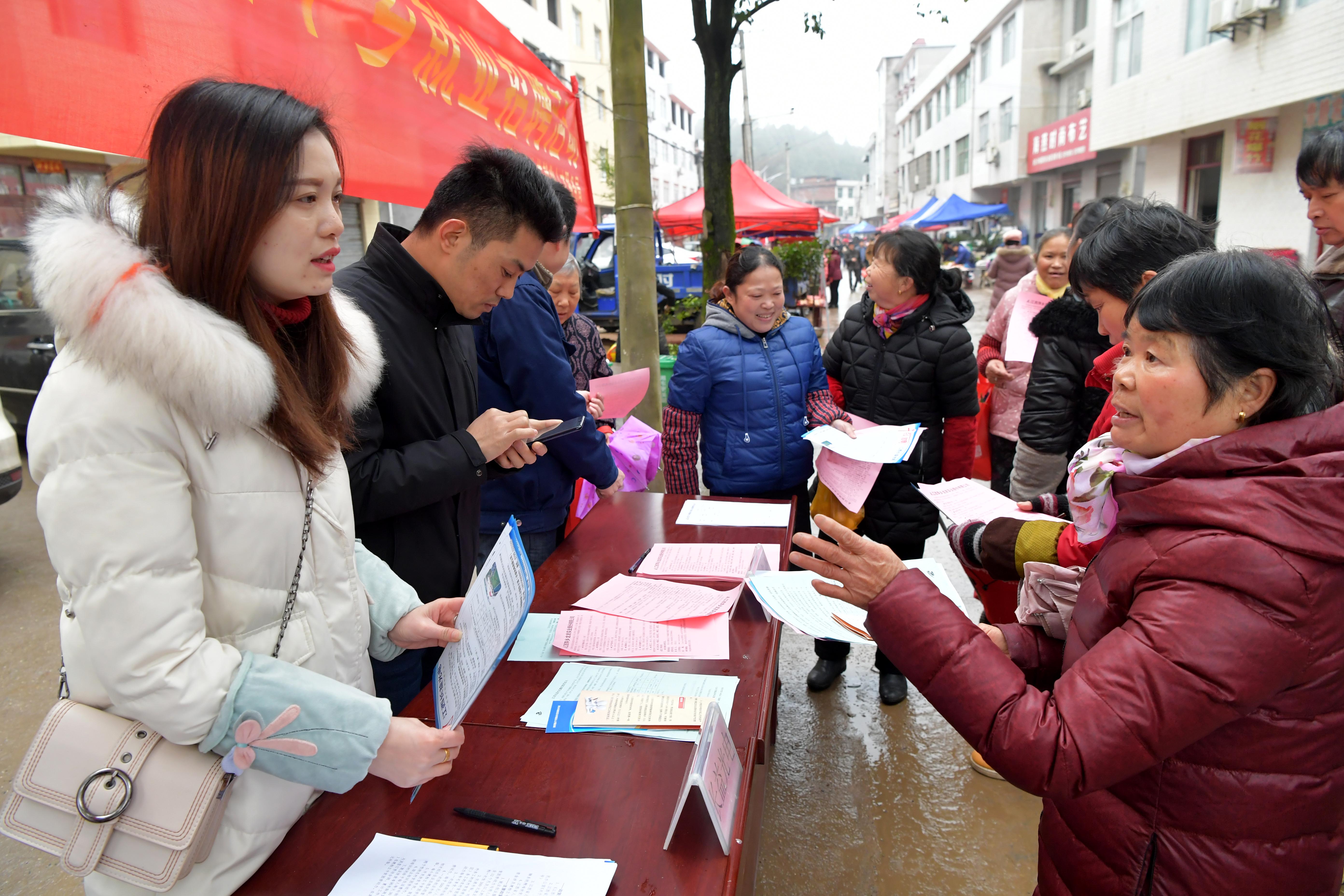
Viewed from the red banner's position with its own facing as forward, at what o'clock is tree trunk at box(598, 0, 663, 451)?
The tree trunk is roughly at 9 o'clock from the red banner.

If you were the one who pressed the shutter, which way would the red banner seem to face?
facing the viewer and to the right of the viewer

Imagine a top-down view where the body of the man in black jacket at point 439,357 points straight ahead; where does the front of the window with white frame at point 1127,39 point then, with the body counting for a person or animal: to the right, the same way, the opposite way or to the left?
the opposite way

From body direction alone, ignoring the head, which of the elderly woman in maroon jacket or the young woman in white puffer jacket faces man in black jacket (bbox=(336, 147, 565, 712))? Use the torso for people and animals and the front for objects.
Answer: the elderly woman in maroon jacket

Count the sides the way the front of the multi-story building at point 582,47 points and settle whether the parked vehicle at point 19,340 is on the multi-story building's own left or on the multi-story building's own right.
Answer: on the multi-story building's own right

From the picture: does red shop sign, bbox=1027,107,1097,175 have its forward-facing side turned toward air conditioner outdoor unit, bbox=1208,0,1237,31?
no

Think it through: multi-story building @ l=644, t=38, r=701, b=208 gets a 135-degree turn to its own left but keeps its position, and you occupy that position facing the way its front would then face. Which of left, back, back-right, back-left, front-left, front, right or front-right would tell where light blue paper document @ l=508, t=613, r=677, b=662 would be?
back

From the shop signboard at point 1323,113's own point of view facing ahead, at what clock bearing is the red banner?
The red banner is roughly at 11 o'clock from the shop signboard.

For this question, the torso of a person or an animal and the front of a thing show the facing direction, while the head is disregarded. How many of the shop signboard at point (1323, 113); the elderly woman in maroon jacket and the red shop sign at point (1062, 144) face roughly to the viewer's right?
0

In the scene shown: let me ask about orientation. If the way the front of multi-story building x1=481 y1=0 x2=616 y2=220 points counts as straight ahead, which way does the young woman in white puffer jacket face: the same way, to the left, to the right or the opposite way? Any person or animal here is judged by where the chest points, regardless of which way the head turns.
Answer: the same way

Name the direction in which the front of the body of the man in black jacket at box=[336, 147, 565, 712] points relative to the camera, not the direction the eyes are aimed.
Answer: to the viewer's right

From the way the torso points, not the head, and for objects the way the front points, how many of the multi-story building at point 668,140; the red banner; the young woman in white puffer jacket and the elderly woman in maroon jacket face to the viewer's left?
1

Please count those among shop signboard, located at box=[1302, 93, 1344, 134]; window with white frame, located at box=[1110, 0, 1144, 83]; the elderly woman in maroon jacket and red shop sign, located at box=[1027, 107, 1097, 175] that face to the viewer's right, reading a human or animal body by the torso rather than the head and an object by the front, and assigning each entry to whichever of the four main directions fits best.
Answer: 0

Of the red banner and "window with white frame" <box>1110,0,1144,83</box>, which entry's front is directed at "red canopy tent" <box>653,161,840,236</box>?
the window with white frame

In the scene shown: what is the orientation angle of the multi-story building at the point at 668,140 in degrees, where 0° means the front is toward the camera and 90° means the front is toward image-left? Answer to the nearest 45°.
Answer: approximately 315°

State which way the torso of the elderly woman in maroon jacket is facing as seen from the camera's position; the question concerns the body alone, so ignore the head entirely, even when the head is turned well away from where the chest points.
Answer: to the viewer's left

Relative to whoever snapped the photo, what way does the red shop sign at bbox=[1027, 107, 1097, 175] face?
facing the viewer and to the left of the viewer
